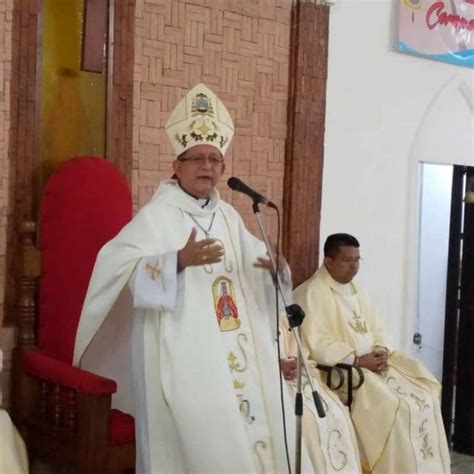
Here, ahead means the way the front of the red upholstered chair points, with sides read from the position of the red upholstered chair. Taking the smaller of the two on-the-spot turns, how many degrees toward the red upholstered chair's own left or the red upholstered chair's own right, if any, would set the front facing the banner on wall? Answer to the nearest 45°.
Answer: approximately 90° to the red upholstered chair's own left

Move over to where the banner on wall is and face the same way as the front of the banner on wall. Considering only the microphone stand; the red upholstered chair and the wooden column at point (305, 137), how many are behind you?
0

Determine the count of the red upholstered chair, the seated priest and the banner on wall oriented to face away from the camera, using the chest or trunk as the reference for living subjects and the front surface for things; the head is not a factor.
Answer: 0

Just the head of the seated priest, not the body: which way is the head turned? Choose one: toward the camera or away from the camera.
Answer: toward the camera

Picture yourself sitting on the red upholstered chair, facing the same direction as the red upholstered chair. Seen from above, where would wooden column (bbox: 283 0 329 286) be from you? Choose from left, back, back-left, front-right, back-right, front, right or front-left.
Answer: left

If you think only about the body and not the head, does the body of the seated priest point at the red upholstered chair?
no

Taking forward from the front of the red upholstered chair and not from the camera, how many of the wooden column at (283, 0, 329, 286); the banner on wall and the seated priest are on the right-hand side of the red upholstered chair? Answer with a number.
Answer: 0

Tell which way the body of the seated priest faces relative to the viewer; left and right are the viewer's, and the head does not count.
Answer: facing the viewer and to the right of the viewer

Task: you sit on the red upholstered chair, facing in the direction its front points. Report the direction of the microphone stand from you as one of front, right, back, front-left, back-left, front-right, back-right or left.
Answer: front

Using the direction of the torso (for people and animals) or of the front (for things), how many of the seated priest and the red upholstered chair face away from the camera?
0

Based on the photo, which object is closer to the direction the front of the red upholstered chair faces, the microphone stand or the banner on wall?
the microphone stand

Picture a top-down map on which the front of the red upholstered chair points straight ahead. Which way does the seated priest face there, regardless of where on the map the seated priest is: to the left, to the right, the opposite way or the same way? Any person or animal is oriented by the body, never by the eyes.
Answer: the same way

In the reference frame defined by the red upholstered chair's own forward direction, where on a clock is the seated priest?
The seated priest is roughly at 10 o'clock from the red upholstered chair.

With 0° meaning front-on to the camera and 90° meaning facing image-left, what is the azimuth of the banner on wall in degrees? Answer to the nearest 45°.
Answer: approximately 45°

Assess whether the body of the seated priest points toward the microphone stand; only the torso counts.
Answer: no
